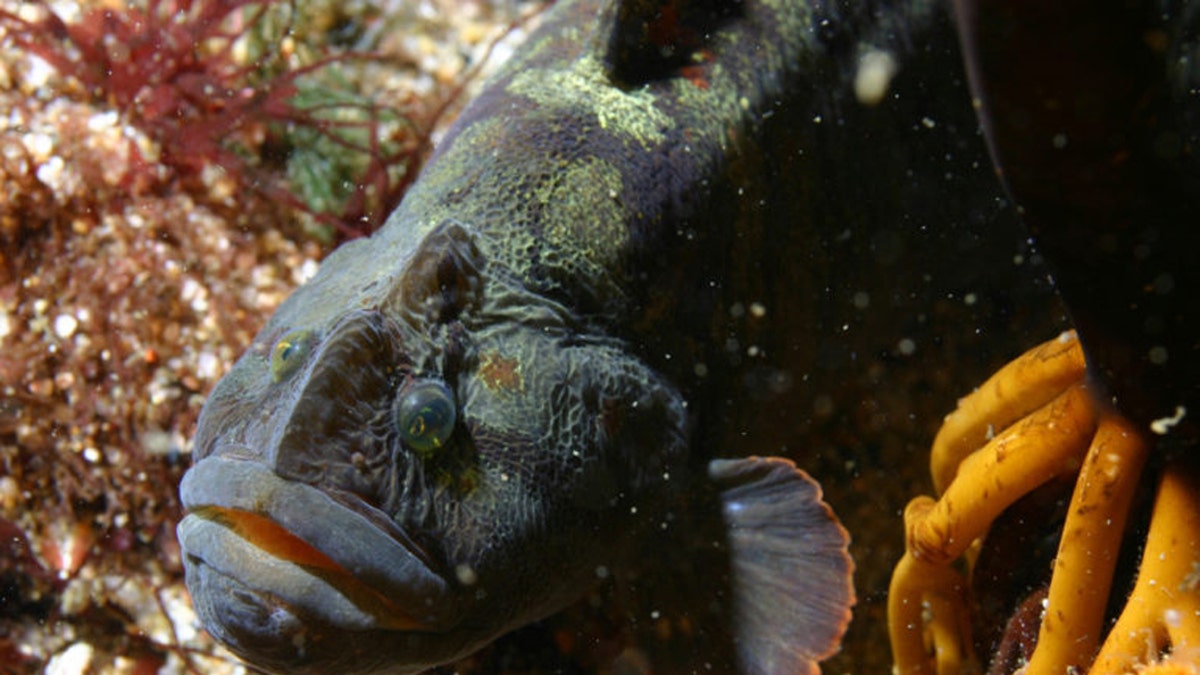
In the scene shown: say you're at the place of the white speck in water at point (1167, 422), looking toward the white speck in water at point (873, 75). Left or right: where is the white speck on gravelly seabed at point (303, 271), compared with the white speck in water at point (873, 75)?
left

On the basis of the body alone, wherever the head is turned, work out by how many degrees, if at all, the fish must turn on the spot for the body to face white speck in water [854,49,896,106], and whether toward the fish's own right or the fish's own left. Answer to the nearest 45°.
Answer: approximately 180°

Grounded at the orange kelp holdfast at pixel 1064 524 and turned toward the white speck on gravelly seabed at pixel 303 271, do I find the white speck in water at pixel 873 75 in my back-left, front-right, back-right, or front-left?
front-right

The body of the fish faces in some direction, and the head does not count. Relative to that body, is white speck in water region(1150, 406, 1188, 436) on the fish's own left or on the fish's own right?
on the fish's own left

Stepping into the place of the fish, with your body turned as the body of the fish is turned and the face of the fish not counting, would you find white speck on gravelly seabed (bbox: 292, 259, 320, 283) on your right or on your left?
on your right

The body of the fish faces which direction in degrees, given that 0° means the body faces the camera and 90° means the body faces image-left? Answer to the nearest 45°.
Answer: approximately 45°
